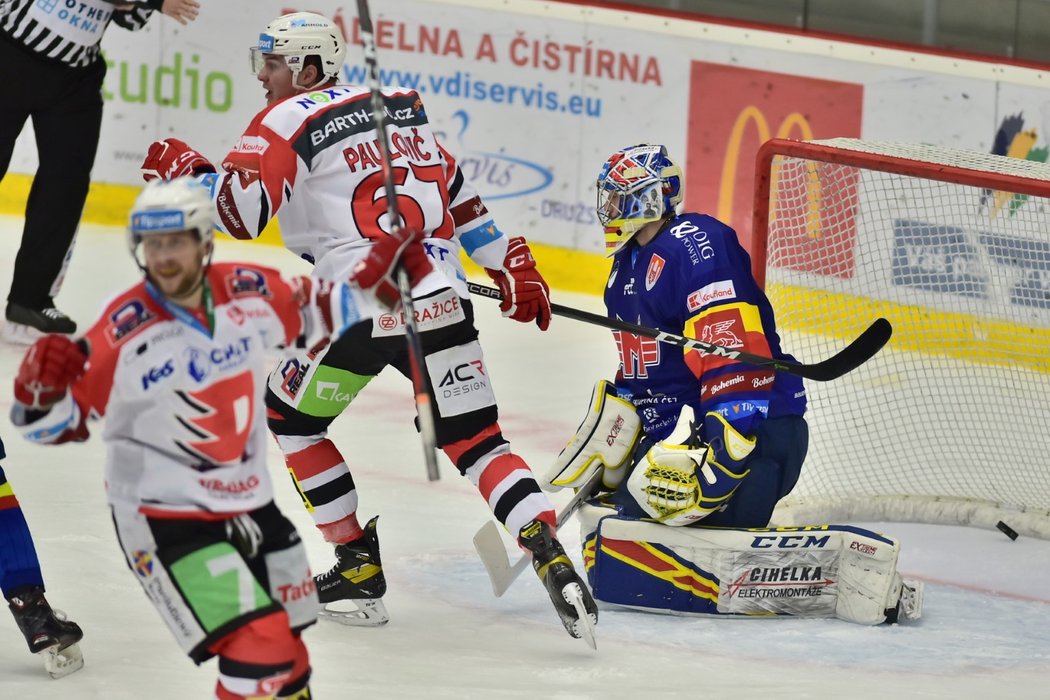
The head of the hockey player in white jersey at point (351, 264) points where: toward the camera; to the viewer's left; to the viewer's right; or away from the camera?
to the viewer's left

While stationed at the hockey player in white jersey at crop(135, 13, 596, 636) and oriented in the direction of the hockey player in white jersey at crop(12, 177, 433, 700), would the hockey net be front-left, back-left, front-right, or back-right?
back-left

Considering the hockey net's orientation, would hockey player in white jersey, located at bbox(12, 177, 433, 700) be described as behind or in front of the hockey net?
in front

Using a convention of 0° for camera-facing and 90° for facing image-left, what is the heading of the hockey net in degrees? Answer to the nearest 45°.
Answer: approximately 45°

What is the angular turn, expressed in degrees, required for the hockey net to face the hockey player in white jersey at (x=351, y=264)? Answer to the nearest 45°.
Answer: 0° — it already faces them

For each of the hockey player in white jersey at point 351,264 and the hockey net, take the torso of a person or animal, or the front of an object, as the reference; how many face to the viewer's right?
0

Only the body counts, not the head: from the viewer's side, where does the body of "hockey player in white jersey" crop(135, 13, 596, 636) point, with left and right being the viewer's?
facing away from the viewer and to the left of the viewer

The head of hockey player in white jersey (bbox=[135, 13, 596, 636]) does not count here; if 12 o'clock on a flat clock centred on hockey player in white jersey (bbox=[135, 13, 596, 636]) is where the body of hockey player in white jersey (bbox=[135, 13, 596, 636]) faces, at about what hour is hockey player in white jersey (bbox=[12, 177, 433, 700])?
hockey player in white jersey (bbox=[12, 177, 433, 700]) is roughly at 8 o'clock from hockey player in white jersey (bbox=[135, 13, 596, 636]).
